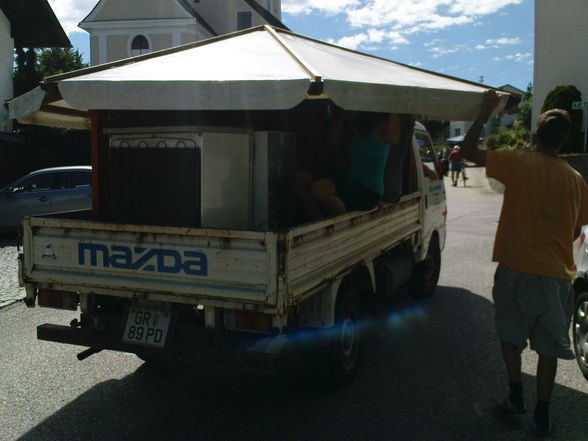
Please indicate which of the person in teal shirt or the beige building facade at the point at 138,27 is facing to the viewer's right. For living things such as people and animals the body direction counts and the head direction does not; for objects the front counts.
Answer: the person in teal shirt

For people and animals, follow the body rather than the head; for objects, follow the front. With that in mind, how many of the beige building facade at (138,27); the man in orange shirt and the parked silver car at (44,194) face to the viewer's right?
0

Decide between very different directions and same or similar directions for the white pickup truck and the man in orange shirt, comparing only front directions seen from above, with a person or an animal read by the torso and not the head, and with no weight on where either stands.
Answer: same or similar directions

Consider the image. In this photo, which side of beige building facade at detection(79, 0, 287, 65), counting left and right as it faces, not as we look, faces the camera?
front

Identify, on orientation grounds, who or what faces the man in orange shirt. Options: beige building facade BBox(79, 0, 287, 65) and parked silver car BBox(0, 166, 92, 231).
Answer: the beige building facade

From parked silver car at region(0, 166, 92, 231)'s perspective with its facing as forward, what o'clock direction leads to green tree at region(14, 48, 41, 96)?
The green tree is roughly at 3 o'clock from the parked silver car.

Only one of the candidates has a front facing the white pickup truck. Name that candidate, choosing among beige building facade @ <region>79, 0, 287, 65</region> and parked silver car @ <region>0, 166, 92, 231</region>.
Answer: the beige building facade

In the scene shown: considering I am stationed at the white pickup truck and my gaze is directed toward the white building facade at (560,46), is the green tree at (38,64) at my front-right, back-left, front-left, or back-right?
front-left

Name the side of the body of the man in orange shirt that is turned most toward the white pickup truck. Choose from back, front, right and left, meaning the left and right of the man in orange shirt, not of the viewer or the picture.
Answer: left

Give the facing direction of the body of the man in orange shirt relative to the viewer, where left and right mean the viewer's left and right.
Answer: facing away from the viewer
